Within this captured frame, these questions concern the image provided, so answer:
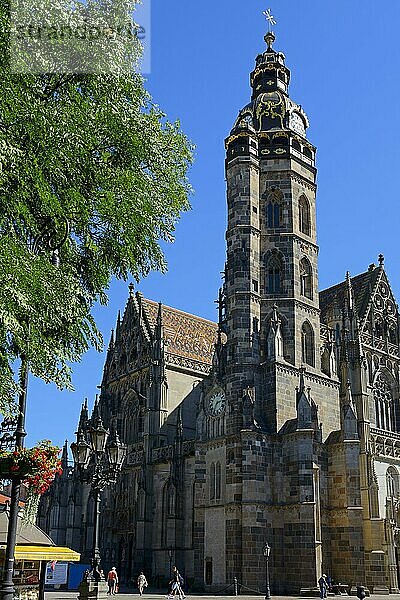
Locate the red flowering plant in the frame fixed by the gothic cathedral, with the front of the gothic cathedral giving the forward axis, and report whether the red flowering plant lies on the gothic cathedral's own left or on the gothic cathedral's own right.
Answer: on the gothic cathedral's own right

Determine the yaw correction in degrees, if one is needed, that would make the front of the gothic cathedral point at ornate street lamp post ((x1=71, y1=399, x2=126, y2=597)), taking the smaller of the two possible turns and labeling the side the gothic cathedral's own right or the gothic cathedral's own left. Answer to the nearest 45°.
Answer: approximately 45° to the gothic cathedral's own right

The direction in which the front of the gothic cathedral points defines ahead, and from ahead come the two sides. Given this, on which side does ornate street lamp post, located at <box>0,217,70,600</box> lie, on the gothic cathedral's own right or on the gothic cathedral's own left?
on the gothic cathedral's own right

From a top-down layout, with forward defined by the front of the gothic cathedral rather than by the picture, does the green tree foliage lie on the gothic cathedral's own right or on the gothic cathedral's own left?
on the gothic cathedral's own right

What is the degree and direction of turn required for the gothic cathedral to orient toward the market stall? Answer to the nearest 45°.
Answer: approximately 45° to its right

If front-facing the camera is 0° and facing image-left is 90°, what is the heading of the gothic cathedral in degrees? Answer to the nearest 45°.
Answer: approximately 315°
